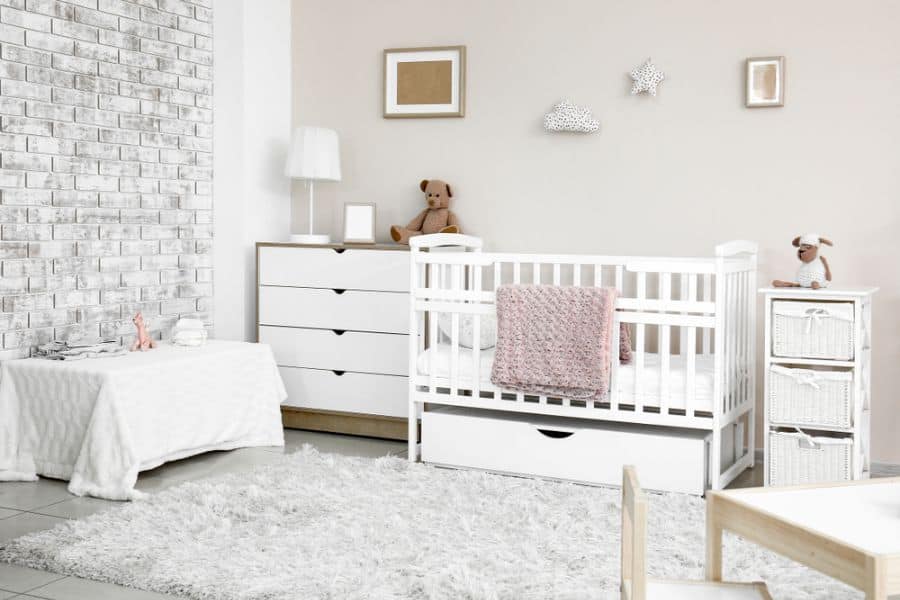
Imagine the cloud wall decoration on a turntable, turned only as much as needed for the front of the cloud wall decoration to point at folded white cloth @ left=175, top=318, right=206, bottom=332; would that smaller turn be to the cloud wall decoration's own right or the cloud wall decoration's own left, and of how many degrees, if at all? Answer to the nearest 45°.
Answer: approximately 90° to the cloud wall decoration's own right

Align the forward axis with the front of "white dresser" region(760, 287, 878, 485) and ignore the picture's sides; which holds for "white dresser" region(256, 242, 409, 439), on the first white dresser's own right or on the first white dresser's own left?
on the first white dresser's own right

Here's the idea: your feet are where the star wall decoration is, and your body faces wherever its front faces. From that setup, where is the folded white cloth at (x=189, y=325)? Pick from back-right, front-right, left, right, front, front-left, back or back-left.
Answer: right

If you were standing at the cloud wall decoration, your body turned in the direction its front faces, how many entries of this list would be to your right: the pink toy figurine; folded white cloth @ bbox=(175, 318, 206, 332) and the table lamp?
3
